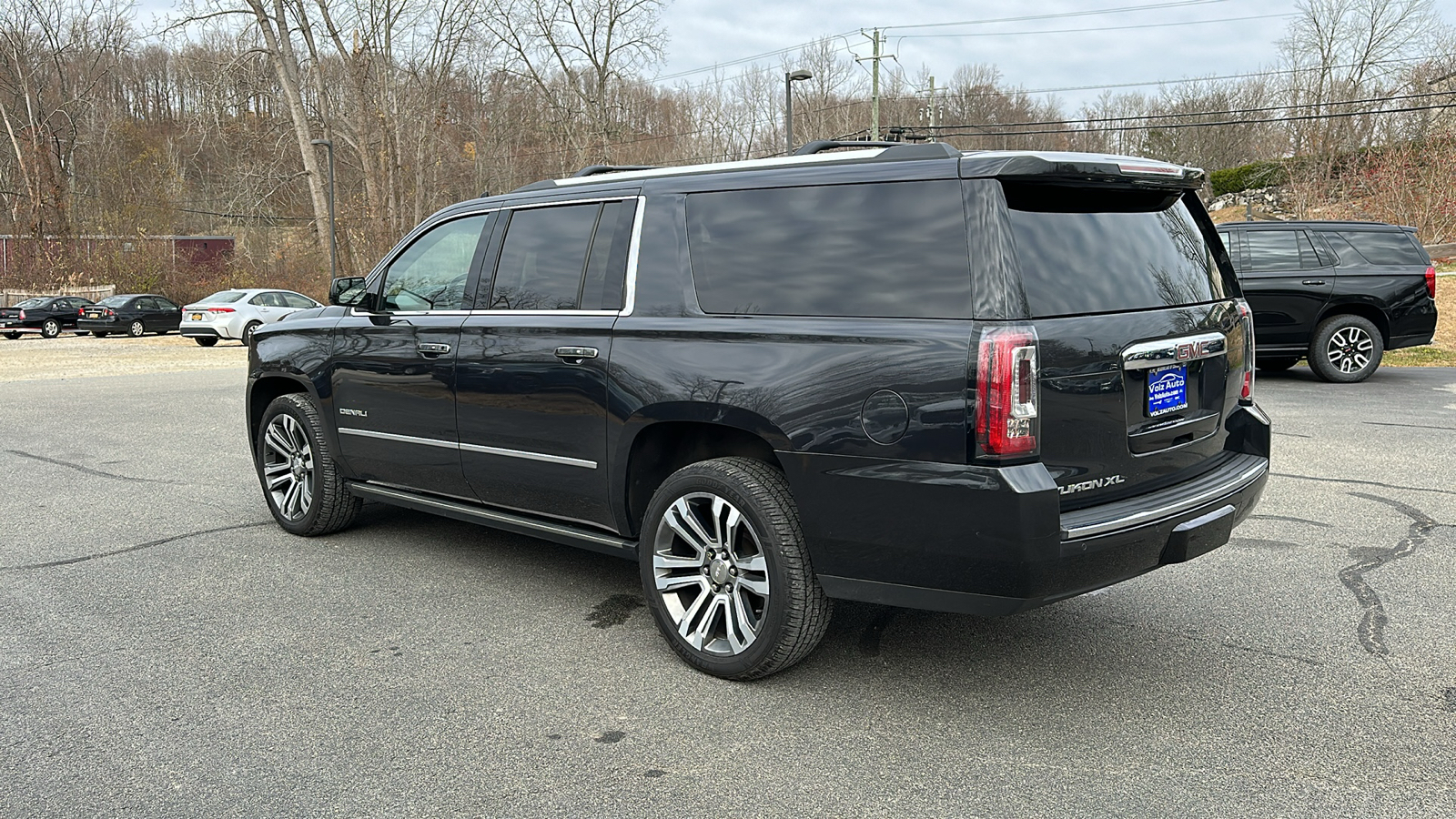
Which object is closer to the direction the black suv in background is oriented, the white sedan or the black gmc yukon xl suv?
the white sedan

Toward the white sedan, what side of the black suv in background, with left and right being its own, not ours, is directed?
front

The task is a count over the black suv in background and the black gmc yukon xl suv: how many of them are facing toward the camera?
0

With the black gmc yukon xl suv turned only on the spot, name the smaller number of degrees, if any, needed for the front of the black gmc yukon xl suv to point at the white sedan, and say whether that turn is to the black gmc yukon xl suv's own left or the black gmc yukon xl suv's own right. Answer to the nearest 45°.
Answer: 0° — it already faces it

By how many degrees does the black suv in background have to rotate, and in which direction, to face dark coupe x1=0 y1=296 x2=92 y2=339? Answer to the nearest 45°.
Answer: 0° — it already faces it

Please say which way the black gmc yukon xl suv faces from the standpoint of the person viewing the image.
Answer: facing away from the viewer and to the left of the viewer

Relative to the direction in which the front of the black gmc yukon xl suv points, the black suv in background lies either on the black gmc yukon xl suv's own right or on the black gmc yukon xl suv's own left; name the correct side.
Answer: on the black gmc yukon xl suv's own right

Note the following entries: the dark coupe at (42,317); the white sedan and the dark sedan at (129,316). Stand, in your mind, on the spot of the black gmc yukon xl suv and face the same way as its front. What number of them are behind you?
0

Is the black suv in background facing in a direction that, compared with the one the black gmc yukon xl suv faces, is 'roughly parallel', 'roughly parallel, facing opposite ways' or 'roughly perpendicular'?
roughly parallel

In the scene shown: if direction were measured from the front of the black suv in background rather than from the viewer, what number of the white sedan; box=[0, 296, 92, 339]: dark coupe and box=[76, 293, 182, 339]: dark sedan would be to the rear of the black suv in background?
0

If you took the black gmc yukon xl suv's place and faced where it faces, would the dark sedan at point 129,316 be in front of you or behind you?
in front

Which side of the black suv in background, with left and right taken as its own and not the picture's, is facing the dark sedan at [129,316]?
front

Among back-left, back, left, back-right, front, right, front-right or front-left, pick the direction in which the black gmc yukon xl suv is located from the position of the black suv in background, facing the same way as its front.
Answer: left

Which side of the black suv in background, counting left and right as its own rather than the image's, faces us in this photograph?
left
